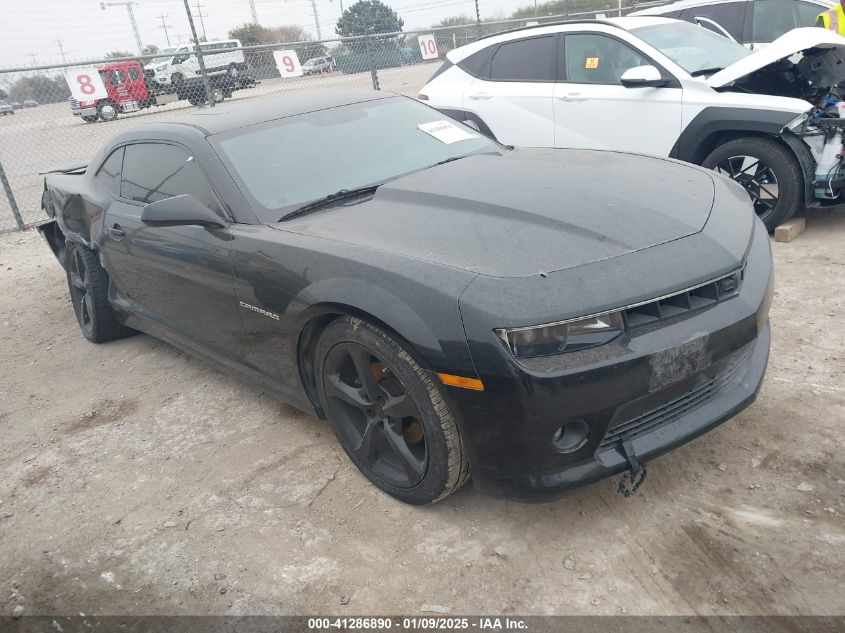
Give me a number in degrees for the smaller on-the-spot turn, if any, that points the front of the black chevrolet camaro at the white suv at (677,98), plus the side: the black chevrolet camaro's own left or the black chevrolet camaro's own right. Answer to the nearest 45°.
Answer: approximately 90° to the black chevrolet camaro's own left

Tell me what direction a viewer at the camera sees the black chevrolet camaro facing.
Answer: facing the viewer and to the right of the viewer

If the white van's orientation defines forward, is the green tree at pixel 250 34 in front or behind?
behind

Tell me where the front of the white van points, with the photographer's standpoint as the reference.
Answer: facing the viewer and to the left of the viewer

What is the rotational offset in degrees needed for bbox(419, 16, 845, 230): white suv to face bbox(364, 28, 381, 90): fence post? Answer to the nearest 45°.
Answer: approximately 180°

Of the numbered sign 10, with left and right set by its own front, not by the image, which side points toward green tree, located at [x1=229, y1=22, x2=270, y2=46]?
back

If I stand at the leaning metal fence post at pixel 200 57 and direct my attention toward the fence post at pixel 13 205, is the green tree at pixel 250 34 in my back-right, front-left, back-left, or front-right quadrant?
back-right

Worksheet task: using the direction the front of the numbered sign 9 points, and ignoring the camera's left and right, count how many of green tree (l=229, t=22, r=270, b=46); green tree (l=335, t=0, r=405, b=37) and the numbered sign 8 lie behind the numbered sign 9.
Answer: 2

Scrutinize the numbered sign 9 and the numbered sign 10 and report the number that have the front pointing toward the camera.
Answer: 2

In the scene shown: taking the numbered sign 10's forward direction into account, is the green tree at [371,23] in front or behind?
behind

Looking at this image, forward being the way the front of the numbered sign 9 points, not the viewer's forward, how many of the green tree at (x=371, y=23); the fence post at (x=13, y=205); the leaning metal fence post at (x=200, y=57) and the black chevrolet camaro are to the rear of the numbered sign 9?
1

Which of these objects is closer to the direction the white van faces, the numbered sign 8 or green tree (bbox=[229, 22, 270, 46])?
the numbered sign 8

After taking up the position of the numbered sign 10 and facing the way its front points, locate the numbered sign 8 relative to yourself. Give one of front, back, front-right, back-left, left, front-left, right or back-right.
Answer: front-right

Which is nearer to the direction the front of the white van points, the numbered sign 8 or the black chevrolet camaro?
the numbered sign 8

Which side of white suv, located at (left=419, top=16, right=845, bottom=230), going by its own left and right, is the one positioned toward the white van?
back
